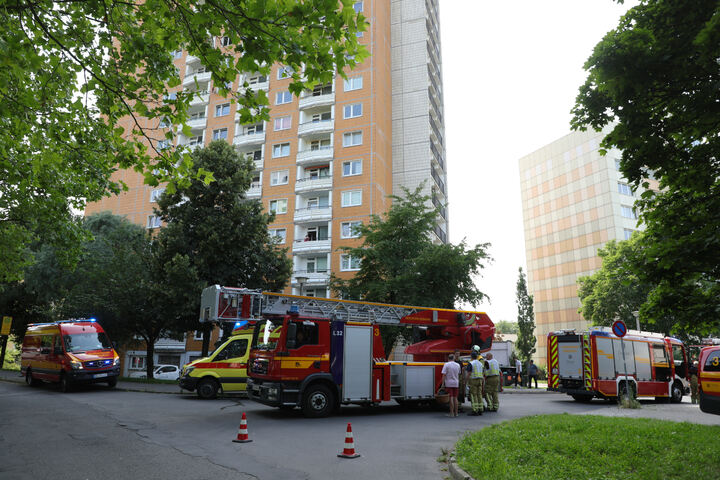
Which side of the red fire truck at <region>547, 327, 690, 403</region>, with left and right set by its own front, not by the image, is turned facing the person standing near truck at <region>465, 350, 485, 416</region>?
back

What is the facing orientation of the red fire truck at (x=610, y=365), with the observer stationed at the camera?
facing away from the viewer and to the right of the viewer

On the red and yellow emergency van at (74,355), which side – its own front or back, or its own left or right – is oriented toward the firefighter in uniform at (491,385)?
front

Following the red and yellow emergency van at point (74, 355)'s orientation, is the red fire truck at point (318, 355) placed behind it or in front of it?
in front

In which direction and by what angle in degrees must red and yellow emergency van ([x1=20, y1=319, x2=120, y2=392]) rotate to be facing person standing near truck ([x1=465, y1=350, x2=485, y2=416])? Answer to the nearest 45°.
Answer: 0° — it already faces them

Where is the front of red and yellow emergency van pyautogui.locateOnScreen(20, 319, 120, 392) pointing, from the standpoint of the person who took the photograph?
facing the viewer and to the right of the viewer

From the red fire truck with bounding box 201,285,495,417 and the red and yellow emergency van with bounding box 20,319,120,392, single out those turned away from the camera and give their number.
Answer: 0

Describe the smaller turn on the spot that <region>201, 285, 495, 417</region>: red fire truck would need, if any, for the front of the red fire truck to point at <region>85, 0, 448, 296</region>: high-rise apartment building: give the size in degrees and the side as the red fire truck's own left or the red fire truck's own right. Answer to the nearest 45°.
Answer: approximately 135° to the red fire truck's own right

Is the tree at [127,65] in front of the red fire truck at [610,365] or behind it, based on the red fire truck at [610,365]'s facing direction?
behind

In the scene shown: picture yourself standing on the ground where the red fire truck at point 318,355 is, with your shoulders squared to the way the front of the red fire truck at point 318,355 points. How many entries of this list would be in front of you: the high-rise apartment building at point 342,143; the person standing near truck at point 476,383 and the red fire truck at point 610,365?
0

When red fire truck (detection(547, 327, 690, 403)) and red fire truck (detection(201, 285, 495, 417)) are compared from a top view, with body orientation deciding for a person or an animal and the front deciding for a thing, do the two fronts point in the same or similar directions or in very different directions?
very different directions

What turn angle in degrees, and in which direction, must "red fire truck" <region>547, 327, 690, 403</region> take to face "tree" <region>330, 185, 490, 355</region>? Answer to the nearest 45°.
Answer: approximately 90° to its left

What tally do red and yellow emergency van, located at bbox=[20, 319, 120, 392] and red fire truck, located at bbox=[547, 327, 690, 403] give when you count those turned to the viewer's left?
0

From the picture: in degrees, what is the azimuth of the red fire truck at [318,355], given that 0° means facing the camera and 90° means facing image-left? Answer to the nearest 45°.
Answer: approximately 45°

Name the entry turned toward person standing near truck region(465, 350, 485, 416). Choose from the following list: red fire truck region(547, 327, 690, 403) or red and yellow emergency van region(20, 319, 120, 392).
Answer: the red and yellow emergency van
